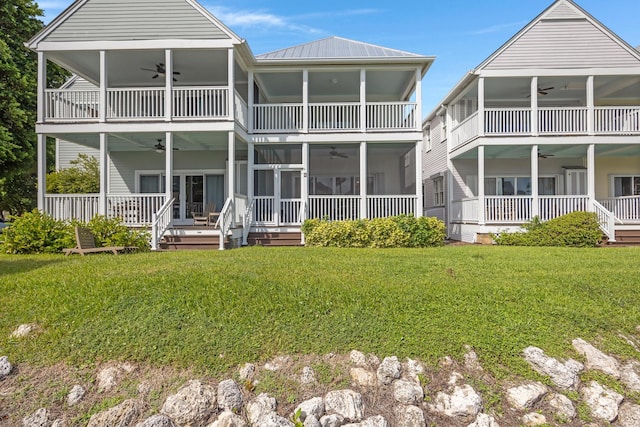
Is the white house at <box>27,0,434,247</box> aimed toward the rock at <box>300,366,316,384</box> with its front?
yes

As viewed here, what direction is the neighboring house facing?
toward the camera

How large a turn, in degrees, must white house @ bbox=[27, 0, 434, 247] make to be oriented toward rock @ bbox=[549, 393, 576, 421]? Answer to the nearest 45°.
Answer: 0° — it already faces it

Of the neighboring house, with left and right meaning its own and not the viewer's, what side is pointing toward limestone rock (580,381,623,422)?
front

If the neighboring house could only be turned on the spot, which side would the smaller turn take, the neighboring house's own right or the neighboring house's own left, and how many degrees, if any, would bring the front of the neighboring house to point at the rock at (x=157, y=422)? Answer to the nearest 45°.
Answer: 0° — it already faces it

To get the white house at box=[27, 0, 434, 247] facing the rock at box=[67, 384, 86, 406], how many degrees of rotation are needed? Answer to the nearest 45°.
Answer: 0° — it already faces it

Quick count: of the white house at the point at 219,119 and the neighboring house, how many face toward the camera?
2

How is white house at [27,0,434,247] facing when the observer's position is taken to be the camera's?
facing the viewer

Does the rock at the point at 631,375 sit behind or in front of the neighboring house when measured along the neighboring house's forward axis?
in front

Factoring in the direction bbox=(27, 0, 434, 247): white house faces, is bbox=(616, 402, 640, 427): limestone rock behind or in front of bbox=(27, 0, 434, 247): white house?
in front

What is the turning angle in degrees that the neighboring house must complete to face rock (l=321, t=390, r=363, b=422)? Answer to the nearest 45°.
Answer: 0° — it already faces it

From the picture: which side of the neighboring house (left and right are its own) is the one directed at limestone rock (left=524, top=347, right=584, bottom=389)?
front

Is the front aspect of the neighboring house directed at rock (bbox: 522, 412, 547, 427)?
yes
